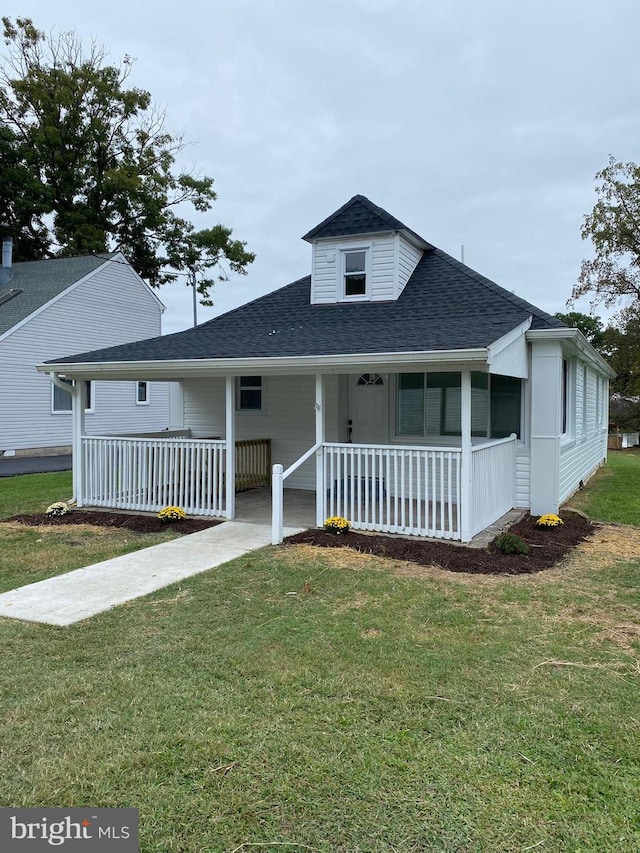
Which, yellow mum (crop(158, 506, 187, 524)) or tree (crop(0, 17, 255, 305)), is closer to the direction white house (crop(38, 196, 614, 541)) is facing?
the yellow mum

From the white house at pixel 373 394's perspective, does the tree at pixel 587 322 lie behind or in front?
behind

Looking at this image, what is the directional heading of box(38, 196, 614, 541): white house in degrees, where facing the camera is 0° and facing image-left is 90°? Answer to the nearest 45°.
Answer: approximately 45°

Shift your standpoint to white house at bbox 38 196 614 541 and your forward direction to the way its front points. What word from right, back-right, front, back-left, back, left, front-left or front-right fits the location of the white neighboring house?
right

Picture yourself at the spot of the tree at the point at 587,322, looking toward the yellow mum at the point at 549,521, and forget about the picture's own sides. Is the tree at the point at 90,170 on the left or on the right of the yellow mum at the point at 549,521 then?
right

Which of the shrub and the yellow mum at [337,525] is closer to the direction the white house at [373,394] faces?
the yellow mum

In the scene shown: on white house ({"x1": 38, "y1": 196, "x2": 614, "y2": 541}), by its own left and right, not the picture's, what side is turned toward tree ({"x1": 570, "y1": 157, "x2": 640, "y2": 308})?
back

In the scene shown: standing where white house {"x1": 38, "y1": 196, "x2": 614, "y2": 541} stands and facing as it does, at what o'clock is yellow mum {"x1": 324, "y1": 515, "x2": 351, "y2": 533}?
The yellow mum is roughly at 11 o'clock from the white house.
